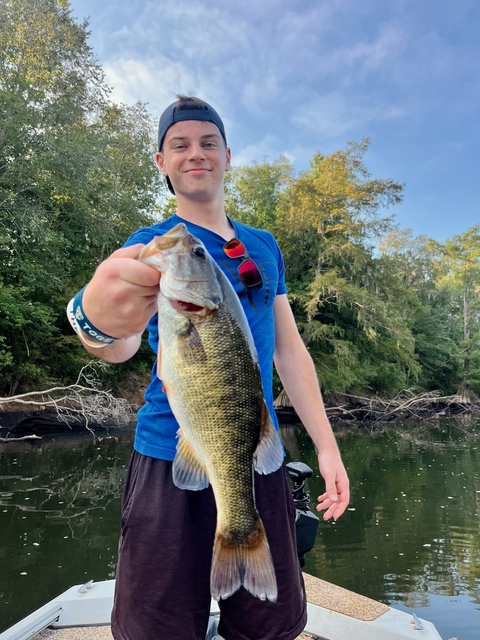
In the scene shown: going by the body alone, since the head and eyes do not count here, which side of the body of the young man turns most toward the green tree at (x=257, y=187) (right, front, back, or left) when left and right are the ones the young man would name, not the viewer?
back

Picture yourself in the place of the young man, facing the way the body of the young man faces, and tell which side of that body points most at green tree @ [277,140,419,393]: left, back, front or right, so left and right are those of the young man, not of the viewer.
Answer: back

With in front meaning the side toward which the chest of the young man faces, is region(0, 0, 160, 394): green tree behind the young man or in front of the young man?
behind

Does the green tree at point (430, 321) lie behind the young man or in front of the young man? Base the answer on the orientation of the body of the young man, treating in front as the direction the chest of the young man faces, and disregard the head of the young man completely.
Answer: behind

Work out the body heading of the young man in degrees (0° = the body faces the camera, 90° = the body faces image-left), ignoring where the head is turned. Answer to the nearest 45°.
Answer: approximately 0°

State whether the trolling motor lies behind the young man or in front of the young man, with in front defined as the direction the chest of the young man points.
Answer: behind

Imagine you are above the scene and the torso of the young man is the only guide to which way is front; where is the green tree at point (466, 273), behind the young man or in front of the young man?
behind
